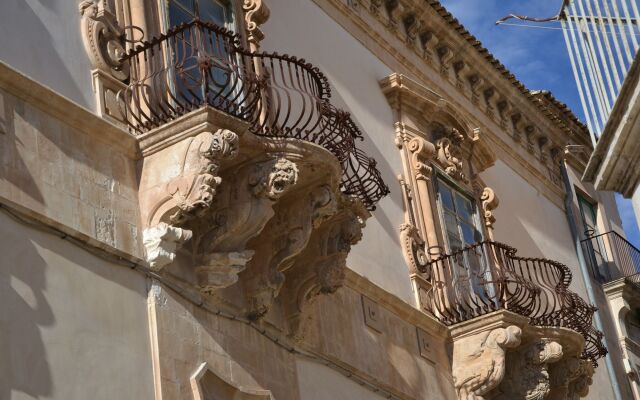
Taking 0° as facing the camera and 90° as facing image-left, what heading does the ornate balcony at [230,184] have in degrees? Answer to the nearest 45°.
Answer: approximately 315°

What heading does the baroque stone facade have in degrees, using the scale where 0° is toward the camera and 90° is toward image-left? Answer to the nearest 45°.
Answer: approximately 315°
